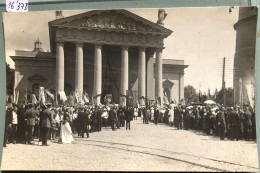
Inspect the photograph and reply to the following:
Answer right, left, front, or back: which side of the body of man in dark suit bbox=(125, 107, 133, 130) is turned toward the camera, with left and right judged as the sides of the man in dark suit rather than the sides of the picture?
back

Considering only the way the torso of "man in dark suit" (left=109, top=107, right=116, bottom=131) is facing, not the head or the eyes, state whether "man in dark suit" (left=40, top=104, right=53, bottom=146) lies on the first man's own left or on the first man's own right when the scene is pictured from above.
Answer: on the first man's own left

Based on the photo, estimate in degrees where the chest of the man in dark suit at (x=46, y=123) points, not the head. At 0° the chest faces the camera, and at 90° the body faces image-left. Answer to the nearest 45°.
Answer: approximately 225°

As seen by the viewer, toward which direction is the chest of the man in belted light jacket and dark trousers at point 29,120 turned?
away from the camera

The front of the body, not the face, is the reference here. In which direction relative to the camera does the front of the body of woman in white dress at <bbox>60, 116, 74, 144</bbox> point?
away from the camera

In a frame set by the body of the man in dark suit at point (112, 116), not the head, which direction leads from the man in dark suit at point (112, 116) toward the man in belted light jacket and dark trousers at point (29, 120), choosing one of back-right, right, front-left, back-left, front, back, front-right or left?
left

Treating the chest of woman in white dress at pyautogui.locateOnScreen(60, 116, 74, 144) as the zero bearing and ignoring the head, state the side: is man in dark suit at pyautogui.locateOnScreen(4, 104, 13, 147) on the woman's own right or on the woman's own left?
on the woman's own left

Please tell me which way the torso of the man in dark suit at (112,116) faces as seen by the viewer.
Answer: away from the camera

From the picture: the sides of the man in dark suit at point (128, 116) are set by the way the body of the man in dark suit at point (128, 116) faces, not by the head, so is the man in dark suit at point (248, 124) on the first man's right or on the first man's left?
on the first man's right

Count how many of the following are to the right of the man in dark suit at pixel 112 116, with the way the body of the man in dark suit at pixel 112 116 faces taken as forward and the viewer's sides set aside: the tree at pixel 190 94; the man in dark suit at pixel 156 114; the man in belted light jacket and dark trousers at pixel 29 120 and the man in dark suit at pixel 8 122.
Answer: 2

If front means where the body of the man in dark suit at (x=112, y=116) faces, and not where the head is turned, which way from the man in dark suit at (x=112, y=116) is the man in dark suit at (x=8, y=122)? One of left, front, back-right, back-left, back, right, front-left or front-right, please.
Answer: left
